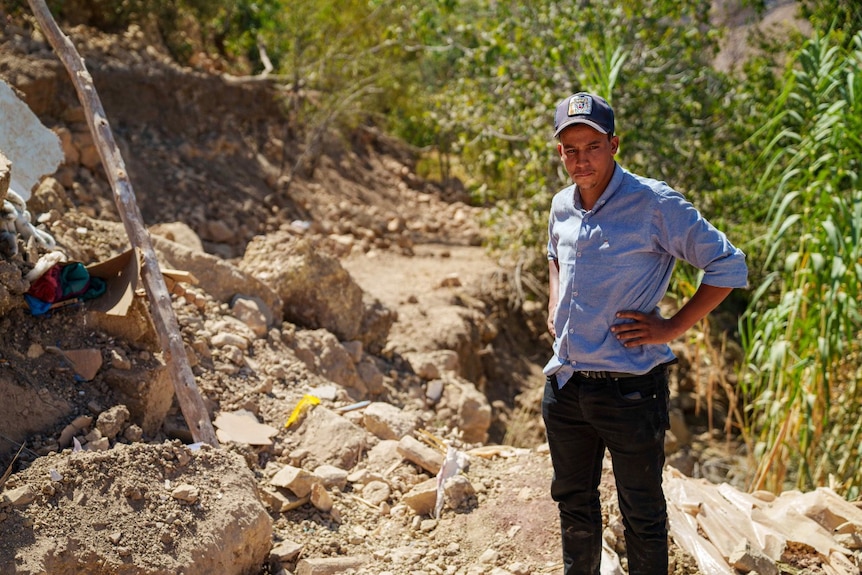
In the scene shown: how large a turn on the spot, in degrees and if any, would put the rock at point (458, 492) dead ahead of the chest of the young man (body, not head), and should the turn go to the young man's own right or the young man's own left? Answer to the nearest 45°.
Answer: approximately 90° to the young man's own right

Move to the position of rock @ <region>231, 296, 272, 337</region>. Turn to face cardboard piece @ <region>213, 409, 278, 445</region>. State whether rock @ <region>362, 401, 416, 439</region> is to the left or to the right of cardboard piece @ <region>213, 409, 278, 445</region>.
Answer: left

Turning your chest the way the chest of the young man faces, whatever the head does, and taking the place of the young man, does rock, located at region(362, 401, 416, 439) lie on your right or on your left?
on your right

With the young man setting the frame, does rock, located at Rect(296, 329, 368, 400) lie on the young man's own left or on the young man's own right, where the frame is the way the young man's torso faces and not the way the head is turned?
on the young man's own right

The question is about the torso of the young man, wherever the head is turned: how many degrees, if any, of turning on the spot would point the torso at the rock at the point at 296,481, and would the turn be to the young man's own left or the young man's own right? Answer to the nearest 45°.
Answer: approximately 90° to the young man's own right

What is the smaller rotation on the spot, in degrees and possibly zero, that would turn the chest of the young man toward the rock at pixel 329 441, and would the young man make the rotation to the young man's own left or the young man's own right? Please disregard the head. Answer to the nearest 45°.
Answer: approximately 90° to the young man's own right

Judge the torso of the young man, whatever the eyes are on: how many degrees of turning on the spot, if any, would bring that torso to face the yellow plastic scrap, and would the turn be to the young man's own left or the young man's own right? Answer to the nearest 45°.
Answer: approximately 90° to the young man's own right

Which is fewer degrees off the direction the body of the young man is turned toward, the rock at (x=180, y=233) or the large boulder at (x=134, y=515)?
the large boulder

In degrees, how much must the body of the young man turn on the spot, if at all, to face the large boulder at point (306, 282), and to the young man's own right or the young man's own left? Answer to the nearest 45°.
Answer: approximately 90° to the young man's own right

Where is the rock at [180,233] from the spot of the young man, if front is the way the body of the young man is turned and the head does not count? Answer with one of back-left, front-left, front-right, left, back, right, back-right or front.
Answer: right

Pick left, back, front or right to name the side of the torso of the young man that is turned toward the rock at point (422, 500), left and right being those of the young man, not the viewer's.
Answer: right
